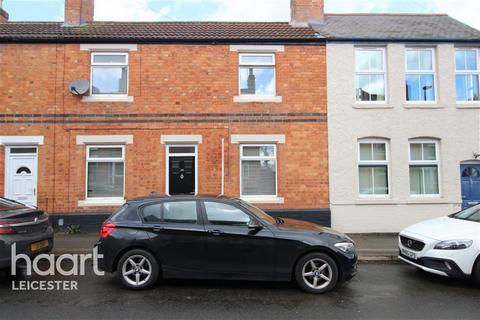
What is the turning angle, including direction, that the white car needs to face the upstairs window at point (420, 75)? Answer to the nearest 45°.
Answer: approximately 135° to its right

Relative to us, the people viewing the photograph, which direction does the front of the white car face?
facing the viewer and to the left of the viewer

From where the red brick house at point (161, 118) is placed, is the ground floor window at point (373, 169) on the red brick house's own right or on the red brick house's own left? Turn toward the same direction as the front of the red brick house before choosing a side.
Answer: on the red brick house's own left

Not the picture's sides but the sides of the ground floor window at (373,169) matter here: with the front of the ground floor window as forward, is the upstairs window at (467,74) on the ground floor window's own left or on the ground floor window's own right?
on the ground floor window's own left

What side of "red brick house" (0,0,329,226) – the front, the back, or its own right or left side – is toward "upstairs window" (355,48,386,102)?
left

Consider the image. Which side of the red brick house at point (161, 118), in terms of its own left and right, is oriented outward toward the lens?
front

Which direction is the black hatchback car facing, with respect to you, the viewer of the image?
facing to the right of the viewer

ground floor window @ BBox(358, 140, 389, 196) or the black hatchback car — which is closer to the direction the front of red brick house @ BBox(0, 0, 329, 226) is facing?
the black hatchback car

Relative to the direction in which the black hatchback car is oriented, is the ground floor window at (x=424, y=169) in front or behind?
in front

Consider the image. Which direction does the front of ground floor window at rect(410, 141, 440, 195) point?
toward the camera

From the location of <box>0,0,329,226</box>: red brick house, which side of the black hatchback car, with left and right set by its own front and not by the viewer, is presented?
left

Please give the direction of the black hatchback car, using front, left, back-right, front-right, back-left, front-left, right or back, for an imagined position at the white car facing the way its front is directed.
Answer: front

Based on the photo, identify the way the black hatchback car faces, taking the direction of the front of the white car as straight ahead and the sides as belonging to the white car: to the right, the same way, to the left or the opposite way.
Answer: the opposite way

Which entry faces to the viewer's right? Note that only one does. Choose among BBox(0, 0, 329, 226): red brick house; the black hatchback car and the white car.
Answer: the black hatchback car
